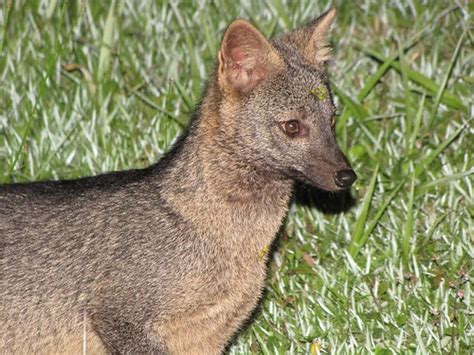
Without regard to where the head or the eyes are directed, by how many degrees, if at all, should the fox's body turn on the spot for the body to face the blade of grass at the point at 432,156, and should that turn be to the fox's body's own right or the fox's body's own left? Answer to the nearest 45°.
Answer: approximately 45° to the fox's body's own left

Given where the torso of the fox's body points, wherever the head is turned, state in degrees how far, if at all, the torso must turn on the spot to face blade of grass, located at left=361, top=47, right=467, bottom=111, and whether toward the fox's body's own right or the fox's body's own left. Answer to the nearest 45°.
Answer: approximately 45° to the fox's body's own left

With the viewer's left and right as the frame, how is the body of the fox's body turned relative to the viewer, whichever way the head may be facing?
facing to the right of the viewer

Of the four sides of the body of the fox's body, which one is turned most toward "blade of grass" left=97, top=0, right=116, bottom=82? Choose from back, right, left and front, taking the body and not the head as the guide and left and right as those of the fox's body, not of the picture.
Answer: left

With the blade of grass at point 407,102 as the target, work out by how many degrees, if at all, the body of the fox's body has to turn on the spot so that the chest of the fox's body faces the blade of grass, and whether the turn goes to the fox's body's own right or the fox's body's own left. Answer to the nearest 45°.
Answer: approximately 45° to the fox's body's own left
